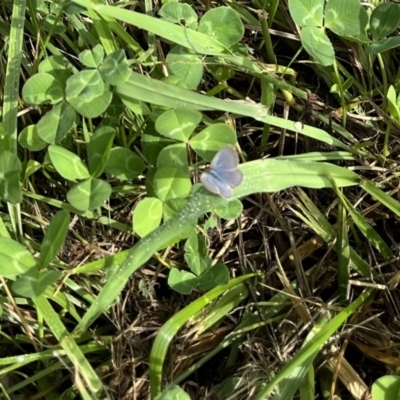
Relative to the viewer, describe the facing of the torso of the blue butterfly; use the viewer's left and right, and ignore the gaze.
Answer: facing away from the viewer and to the left of the viewer
